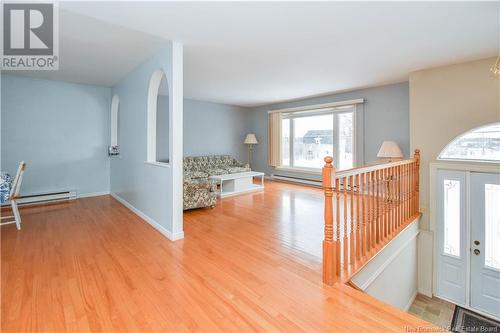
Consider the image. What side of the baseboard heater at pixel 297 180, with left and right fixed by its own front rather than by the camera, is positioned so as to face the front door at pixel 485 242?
left

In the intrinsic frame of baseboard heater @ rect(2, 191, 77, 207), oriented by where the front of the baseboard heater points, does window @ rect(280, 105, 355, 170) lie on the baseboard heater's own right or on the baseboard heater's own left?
on the baseboard heater's own left

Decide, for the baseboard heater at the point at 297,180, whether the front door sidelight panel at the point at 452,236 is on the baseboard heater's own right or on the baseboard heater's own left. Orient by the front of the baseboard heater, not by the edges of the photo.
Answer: on the baseboard heater's own left

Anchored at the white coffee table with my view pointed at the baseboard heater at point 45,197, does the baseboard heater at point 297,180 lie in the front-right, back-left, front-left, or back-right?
back-right

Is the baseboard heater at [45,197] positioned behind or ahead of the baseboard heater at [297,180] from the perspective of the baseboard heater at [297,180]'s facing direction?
ahead

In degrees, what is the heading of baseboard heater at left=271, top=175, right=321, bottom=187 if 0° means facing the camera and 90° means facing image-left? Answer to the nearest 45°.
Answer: approximately 45°

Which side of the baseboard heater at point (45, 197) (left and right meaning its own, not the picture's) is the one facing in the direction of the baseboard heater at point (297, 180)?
left

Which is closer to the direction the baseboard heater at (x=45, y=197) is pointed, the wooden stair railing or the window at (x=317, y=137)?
the wooden stair railing
